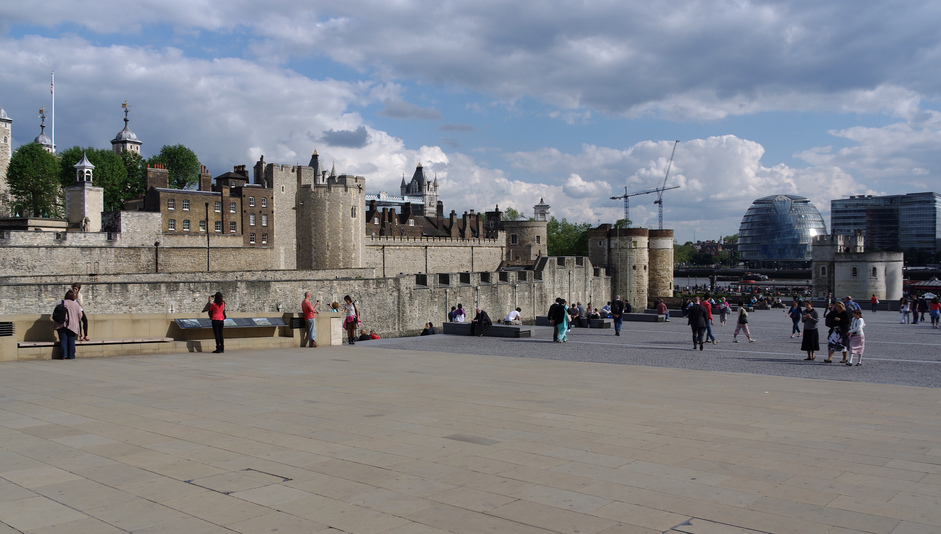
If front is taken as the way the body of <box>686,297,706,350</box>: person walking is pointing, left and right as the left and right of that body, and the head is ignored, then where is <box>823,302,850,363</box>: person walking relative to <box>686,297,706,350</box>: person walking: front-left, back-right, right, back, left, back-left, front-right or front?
back-right

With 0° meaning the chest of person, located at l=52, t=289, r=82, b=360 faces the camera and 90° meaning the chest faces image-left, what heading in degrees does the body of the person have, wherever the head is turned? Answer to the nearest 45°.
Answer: approximately 180°

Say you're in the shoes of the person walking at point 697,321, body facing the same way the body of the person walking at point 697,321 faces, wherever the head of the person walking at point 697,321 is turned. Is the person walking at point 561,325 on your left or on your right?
on your left

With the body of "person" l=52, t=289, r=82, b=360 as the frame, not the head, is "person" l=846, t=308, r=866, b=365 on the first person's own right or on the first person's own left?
on the first person's own right

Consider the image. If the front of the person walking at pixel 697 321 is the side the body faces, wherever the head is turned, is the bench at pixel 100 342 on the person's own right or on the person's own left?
on the person's own left

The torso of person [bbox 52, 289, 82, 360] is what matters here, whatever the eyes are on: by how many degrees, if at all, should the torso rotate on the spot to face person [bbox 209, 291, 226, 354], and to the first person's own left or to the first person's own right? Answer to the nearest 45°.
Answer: approximately 90° to the first person's own right

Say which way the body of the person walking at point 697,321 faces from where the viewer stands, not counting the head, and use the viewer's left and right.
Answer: facing away from the viewer
